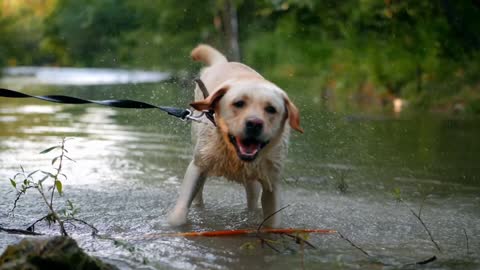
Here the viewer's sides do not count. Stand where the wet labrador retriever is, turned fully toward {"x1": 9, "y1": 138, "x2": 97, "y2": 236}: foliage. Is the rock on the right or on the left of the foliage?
left

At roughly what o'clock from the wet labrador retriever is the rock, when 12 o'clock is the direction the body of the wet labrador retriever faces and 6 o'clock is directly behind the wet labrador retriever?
The rock is roughly at 1 o'clock from the wet labrador retriever.

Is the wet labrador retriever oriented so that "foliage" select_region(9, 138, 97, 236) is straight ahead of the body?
no

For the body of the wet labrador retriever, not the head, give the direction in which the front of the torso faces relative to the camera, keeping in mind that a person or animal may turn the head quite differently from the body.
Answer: toward the camera

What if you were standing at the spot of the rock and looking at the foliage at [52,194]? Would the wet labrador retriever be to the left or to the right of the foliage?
right

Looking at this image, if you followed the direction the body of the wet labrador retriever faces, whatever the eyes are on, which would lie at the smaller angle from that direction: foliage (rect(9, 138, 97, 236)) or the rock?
the rock
